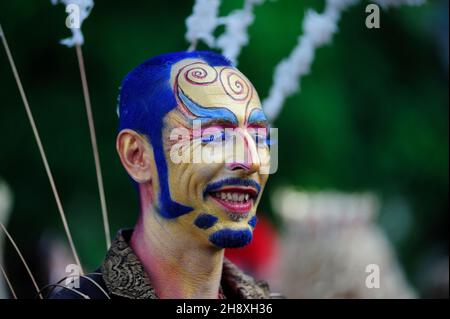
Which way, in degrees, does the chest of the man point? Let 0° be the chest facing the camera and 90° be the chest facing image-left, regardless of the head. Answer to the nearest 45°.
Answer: approximately 315°
